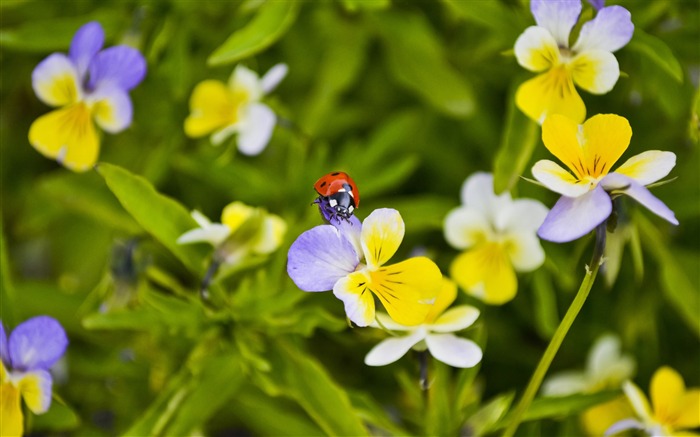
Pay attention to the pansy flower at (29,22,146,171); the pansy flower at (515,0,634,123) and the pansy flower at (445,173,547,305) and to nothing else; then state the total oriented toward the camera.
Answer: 3

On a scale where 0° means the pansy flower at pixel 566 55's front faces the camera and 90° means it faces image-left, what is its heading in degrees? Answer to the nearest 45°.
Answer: approximately 0°

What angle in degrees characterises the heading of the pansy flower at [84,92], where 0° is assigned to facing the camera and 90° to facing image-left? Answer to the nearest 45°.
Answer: approximately 0°
